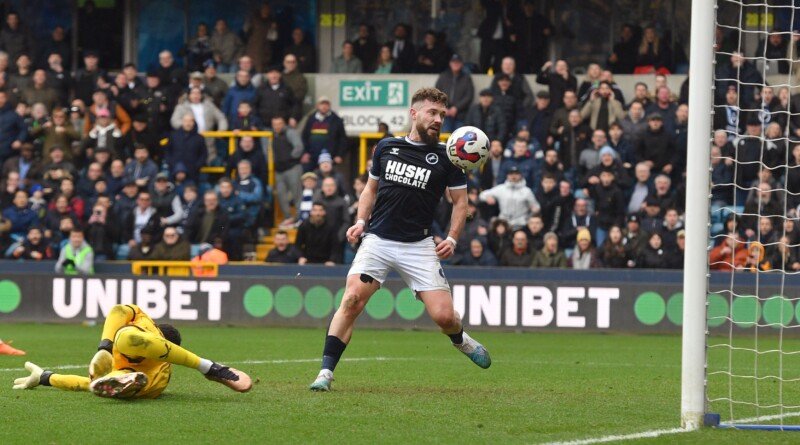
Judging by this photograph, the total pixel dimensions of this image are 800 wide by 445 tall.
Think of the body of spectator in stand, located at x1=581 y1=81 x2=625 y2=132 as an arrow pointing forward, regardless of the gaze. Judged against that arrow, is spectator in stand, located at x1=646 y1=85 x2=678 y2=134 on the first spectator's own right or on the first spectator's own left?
on the first spectator's own left

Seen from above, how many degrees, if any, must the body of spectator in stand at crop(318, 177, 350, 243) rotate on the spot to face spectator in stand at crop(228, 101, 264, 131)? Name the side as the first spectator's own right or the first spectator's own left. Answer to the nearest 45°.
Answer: approximately 135° to the first spectator's own right

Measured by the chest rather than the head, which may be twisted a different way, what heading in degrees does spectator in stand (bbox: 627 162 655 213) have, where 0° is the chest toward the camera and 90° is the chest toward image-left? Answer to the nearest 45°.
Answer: approximately 0°

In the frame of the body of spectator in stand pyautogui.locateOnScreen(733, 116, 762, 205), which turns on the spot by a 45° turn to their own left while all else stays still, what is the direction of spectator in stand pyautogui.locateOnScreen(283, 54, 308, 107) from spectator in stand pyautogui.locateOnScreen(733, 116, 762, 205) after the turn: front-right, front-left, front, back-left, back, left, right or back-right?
back-right

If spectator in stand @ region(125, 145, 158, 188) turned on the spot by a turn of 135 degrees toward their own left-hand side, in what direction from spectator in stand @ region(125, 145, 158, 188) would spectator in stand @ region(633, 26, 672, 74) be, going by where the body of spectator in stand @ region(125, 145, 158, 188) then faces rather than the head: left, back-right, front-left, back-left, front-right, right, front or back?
front-right

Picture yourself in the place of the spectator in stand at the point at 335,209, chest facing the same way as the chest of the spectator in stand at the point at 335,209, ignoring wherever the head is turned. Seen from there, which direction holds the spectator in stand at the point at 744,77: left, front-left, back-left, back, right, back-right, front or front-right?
left

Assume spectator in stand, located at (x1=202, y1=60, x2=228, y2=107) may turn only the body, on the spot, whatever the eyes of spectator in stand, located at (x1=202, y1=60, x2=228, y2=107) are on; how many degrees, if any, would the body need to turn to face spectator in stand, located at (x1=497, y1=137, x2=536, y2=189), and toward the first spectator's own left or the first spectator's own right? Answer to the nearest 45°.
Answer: approximately 45° to the first spectator's own left

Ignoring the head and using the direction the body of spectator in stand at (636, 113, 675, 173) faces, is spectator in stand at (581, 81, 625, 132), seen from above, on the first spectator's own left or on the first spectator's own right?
on the first spectator's own right

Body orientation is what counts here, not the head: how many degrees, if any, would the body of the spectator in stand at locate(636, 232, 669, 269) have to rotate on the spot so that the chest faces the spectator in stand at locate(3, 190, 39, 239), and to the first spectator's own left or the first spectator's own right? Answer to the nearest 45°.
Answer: approximately 90° to the first spectator's own right

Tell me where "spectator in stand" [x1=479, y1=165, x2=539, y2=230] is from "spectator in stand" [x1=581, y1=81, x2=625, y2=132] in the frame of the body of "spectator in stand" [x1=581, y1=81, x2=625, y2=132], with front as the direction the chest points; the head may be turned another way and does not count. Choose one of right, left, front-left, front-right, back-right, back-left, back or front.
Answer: front-right

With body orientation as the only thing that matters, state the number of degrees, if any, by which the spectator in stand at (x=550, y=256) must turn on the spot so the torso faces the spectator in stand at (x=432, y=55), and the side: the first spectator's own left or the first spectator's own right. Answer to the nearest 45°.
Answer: approximately 135° to the first spectator's own right
